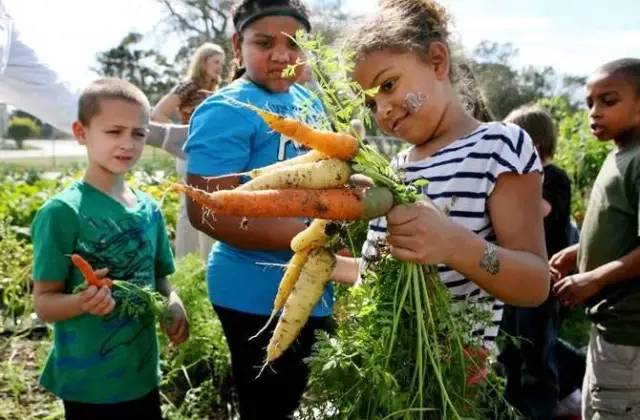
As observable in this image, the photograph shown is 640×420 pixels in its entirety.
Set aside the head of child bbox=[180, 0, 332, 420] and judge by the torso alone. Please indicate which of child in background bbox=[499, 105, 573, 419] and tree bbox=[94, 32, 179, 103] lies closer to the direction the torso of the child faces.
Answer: the child in background

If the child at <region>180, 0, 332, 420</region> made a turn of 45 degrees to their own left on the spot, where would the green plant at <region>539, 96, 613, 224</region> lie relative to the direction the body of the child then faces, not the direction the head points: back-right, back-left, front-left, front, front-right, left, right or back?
front-left

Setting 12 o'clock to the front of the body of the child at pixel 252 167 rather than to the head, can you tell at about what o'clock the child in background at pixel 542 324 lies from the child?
The child in background is roughly at 9 o'clock from the child.

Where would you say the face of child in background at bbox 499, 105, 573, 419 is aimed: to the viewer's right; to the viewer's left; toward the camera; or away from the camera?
away from the camera

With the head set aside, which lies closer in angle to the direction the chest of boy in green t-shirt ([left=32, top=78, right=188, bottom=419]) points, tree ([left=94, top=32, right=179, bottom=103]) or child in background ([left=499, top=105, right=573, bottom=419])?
the child in background

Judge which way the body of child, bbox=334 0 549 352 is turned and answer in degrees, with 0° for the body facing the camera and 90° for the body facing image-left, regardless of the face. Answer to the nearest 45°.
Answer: approximately 45°

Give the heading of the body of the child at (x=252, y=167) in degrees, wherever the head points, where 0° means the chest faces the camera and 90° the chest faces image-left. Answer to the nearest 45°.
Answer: approximately 315°

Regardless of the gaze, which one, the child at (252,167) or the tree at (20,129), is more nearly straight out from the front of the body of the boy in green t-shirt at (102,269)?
the child

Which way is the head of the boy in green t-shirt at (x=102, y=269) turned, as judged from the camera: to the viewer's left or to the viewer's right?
to the viewer's right

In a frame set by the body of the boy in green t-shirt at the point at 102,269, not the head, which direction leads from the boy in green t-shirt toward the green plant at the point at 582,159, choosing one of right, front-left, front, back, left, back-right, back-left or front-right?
left

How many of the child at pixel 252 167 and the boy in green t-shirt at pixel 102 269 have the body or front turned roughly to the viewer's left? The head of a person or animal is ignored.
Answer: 0

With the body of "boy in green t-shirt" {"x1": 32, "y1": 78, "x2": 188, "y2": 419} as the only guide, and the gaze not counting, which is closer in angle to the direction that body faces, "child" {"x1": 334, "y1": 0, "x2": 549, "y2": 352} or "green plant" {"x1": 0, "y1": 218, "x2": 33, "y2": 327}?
the child
